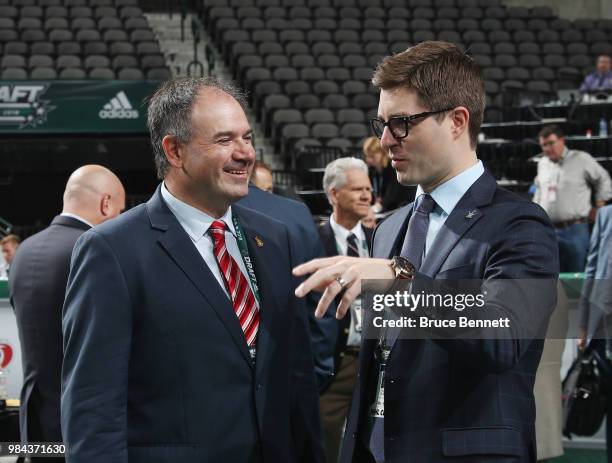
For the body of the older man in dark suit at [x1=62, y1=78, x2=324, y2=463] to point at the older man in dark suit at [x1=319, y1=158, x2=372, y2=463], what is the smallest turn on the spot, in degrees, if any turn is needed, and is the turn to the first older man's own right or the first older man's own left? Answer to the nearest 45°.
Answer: approximately 135° to the first older man's own left

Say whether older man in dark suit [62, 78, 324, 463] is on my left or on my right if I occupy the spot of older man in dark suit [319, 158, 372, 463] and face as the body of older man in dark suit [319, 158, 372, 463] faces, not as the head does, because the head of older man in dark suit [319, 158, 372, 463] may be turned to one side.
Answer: on my right

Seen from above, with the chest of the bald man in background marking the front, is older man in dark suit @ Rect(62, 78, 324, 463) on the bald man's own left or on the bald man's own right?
on the bald man's own right

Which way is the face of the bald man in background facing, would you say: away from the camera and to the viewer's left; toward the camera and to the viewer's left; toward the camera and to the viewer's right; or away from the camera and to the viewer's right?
away from the camera and to the viewer's right

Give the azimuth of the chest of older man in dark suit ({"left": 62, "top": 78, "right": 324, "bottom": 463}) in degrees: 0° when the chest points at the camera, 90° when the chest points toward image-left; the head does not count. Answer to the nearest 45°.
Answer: approximately 315°

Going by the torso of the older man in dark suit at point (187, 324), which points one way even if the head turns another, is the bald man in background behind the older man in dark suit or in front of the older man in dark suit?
behind

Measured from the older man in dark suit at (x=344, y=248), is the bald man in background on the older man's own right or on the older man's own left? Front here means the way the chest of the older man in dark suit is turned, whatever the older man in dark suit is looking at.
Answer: on the older man's own right
